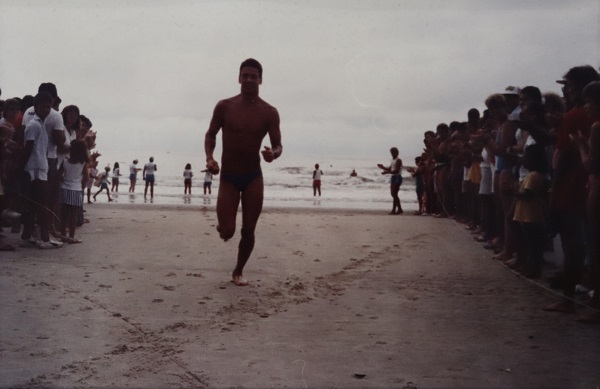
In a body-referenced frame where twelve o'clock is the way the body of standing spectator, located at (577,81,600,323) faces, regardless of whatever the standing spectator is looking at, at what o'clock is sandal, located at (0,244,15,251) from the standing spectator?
The sandal is roughly at 12 o'clock from the standing spectator.

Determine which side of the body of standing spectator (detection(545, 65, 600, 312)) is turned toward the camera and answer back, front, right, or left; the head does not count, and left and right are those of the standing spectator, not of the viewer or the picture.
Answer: left

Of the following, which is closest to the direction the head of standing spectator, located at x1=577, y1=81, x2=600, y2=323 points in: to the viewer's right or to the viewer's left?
to the viewer's left

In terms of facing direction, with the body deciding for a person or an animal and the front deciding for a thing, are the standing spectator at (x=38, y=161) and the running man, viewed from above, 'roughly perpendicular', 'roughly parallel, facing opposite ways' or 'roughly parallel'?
roughly perpendicular

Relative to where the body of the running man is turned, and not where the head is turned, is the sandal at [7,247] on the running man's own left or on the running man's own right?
on the running man's own right

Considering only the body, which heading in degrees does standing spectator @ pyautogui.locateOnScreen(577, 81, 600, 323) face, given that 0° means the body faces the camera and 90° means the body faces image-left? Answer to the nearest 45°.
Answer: approximately 90°

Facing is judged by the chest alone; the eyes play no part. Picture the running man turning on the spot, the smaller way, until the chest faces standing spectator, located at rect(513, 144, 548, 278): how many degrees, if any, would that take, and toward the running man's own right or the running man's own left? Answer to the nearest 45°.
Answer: approximately 90° to the running man's own left

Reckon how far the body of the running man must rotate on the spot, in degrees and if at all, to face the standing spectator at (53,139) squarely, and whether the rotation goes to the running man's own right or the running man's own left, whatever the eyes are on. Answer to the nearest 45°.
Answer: approximately 135° to the running man's own right

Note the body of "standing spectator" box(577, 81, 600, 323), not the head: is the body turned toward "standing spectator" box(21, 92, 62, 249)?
yes

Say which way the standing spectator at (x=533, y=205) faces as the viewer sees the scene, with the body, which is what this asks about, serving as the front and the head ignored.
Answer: to the viewer's left
